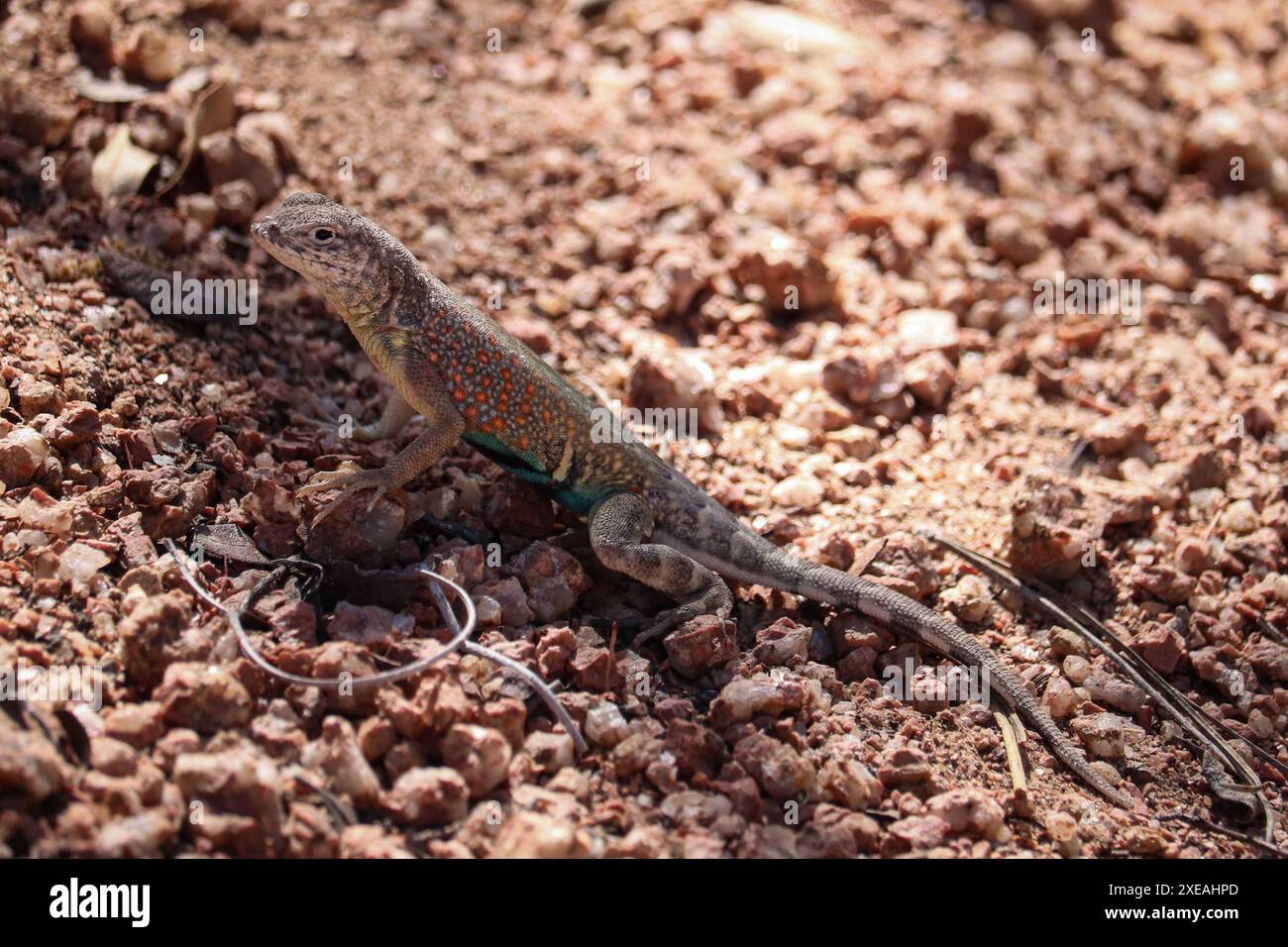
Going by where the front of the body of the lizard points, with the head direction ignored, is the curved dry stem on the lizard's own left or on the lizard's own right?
on the lizard's own left

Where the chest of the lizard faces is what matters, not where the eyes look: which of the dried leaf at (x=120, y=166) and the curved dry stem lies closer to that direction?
the dried leaf

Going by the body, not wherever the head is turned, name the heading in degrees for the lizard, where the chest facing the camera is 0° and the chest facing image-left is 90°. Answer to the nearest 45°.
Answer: approximately 90°

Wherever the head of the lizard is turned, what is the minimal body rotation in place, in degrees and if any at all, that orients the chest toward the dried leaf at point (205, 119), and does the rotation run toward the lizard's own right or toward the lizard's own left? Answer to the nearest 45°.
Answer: approximately 45° to the lizard's own right

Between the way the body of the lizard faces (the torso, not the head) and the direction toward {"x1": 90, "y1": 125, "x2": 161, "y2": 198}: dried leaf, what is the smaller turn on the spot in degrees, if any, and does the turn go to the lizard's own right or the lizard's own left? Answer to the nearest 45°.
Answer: approximately 45° to the lizard's own right
